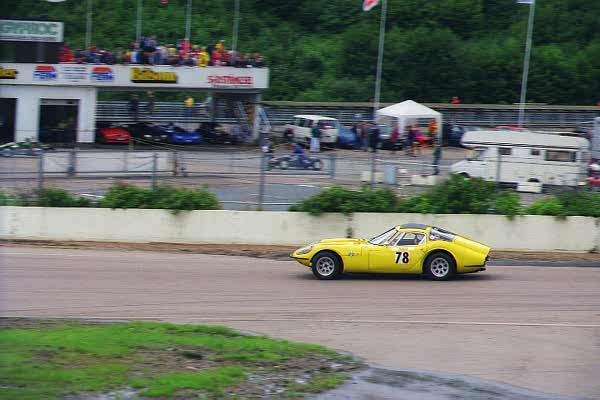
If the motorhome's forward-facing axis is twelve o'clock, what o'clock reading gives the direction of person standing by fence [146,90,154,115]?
The person standing by fence is roughly at 1 o'clock from the motorhome.

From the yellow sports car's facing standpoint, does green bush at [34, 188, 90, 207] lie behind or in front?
in front

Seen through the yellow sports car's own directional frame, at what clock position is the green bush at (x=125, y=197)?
The green bush is roughly at 1 o'clock from the yellow sports car.

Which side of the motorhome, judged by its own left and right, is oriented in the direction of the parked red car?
front

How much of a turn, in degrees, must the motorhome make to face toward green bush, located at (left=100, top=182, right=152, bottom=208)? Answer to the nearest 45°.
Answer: approximately 45° to its left

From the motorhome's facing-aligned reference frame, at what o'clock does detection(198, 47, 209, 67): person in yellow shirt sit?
The person in yellow shirt is roughly at 1 o'clock from the motorhome.

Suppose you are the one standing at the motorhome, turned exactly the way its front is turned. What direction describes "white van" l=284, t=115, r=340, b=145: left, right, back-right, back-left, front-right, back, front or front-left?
front-right

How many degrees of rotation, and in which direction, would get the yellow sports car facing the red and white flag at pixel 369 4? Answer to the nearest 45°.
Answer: approximately 90° to its right

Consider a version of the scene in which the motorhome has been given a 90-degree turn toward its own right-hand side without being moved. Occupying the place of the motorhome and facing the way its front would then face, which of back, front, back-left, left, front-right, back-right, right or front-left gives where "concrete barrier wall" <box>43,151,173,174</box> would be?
back-left

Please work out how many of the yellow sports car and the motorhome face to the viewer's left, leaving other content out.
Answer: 2

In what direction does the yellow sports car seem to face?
to the viewer's left

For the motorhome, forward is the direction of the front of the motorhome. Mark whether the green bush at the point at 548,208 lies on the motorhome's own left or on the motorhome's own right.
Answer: on the motorhome's own left

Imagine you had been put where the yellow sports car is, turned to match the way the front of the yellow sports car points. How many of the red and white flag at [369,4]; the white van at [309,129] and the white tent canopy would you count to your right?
3

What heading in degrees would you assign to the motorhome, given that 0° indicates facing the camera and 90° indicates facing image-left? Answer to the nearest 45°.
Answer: approximately 90°
